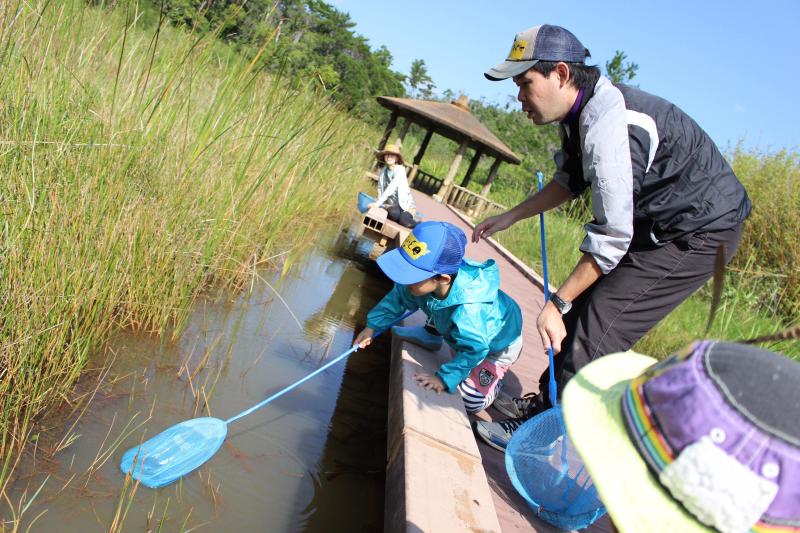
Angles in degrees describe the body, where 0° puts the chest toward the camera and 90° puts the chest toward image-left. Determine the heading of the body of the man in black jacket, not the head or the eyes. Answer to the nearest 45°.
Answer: approximately 90°

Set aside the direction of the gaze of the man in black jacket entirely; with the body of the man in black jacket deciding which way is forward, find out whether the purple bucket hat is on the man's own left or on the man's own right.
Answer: on the man's own left

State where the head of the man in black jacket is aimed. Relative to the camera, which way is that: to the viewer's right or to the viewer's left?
to the viewer's left

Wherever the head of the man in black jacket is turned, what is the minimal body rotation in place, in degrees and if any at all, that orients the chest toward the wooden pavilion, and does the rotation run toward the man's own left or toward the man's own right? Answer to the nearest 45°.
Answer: approximately 90° to the man's own right
